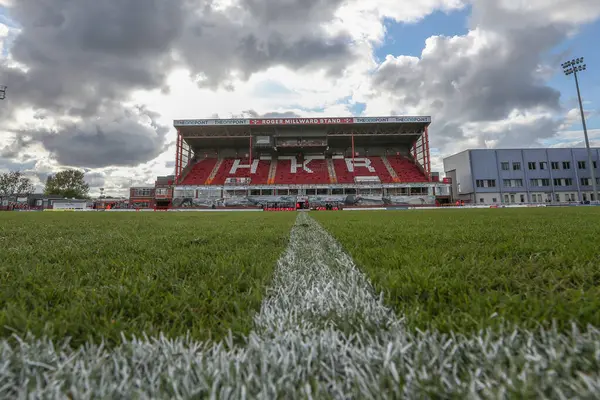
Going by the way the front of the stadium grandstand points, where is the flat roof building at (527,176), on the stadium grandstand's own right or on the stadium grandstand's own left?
on the stadium grandstand's own left

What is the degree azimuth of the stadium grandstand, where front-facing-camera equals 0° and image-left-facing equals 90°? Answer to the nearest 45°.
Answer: approximately 0°
